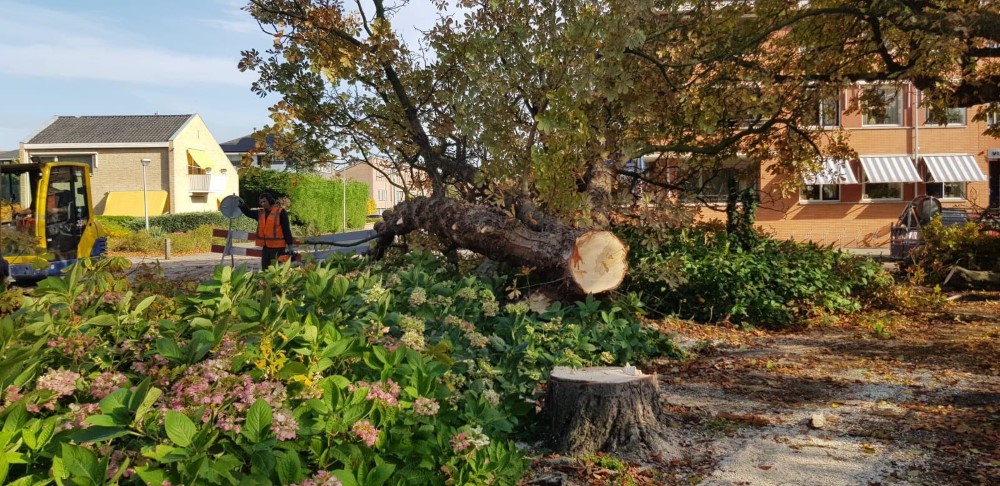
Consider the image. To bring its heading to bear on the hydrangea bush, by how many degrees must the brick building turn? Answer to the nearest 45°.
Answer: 0° — it already faces it

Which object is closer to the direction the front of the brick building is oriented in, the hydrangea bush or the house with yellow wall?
the hydrangea bush

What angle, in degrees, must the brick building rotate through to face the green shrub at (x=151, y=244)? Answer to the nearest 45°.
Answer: approximately 90° to its right

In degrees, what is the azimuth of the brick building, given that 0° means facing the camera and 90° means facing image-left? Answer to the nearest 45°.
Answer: approximately 0°

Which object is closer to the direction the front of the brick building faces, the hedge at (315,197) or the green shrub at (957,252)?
the green shrub

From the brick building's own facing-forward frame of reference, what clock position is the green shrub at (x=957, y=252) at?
The green shrub is roughly at 12 o'clock from the brick building.
